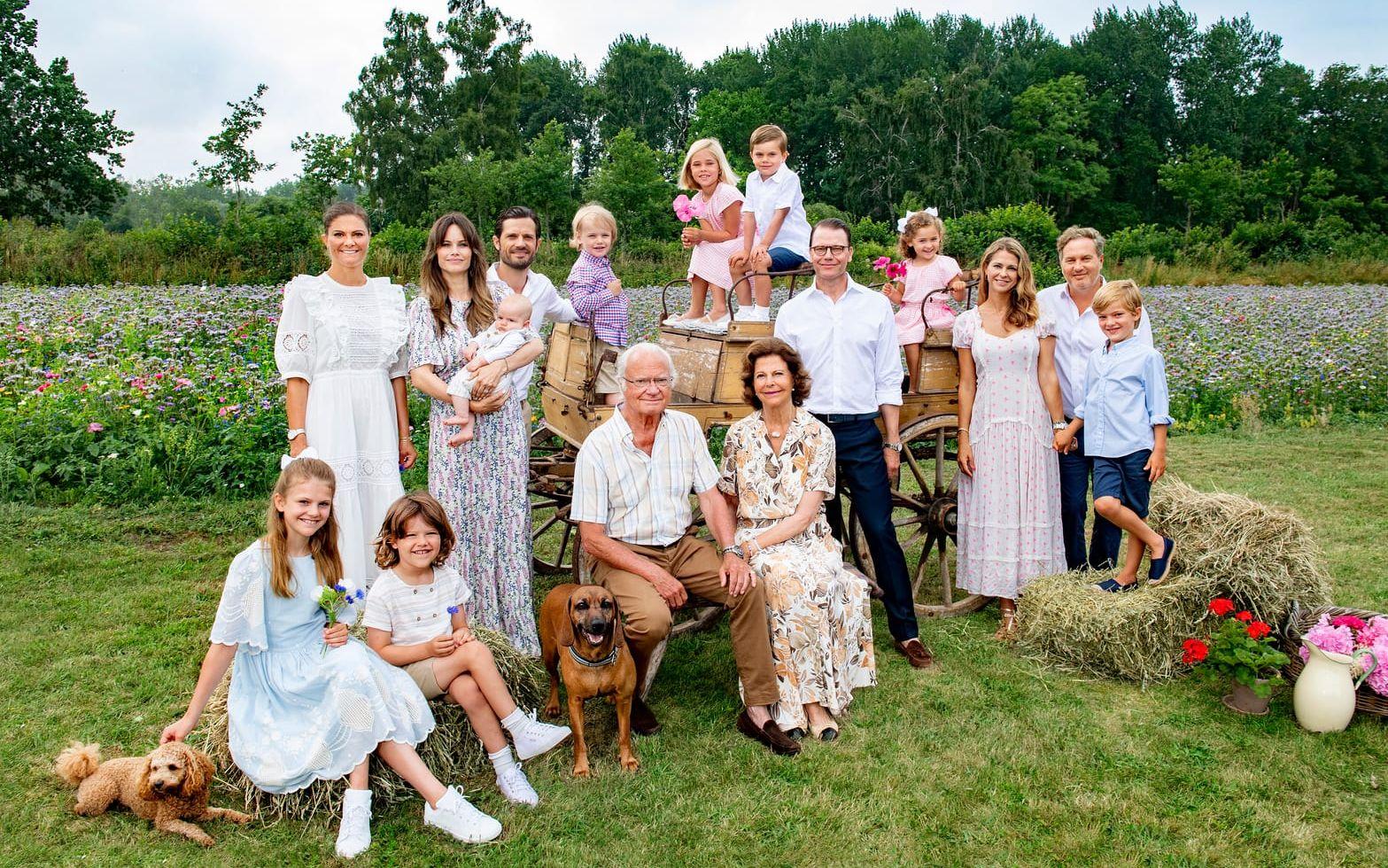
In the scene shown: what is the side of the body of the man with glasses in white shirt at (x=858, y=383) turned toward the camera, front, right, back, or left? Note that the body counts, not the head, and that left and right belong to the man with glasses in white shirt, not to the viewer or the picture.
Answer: front

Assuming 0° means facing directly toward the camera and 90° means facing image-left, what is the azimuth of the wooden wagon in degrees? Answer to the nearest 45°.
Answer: approximately 45°

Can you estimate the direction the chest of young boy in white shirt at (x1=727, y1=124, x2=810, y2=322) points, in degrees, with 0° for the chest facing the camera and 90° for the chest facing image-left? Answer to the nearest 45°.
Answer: approximately 45°

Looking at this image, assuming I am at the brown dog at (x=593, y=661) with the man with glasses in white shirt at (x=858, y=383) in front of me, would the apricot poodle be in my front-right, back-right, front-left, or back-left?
back-left

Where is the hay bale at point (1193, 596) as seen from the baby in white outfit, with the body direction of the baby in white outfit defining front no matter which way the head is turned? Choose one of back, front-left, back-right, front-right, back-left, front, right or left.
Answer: back-left

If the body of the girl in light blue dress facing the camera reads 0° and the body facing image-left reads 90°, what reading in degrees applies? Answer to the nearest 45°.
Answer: approximately 315°

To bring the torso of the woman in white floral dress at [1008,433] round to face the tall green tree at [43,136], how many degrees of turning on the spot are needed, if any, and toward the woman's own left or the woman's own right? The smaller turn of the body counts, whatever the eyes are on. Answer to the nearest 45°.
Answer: approximately 135° to the woman's own right

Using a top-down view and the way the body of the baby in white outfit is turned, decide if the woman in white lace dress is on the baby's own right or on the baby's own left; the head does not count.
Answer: on the baby's own right

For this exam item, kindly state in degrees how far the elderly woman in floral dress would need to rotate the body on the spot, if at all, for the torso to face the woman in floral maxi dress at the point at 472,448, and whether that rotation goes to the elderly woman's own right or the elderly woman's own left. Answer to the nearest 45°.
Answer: approximately 90° to the elderly woman's own right

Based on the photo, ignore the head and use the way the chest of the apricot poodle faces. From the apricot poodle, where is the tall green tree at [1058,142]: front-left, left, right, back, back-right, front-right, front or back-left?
left

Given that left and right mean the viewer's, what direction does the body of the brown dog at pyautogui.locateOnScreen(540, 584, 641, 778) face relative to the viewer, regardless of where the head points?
facing the viewer

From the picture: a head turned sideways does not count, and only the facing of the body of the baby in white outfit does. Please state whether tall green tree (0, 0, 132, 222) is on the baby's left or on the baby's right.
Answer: on the baby's right

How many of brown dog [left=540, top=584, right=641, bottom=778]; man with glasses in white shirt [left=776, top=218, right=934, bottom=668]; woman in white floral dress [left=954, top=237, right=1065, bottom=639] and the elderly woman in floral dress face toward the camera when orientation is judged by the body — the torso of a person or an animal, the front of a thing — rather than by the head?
4

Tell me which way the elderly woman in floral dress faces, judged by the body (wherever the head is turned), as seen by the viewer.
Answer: toward the camera

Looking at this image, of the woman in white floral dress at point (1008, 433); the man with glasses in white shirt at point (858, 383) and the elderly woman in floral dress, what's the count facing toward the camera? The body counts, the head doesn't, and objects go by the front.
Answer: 3
